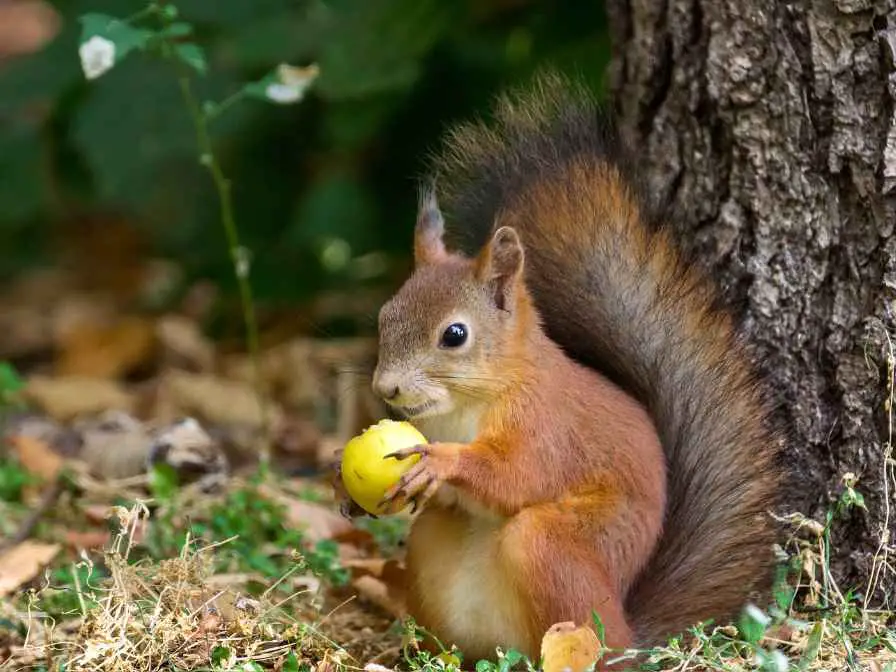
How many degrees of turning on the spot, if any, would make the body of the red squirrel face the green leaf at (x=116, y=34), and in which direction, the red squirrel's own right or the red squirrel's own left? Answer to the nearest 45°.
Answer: approximately 90° to the red squirrel's own right

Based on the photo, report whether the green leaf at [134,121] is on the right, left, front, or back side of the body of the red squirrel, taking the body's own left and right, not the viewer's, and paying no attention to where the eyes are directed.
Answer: right

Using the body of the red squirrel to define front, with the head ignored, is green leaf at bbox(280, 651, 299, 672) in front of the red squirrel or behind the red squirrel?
in front

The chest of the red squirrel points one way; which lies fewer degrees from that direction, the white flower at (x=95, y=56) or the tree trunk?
the white flower

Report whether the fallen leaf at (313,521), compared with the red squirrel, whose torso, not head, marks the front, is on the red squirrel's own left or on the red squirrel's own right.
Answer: on the red squirrel's own right

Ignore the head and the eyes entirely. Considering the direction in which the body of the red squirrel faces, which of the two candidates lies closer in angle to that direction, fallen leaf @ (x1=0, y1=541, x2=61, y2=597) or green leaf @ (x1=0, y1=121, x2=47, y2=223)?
the fallen leaf

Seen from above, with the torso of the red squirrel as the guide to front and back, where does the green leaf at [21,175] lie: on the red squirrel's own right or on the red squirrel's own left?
on the red squirrel's own right

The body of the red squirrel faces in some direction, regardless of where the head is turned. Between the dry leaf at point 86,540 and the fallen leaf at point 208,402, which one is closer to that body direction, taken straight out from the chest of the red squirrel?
the dry leaf

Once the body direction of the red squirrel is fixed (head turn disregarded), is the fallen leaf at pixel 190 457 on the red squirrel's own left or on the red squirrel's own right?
on the red squirrel's own right

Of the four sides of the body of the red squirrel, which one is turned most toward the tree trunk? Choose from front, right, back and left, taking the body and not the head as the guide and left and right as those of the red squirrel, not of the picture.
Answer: back

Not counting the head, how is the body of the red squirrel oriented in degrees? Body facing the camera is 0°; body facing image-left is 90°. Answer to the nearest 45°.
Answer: approximately 45°
